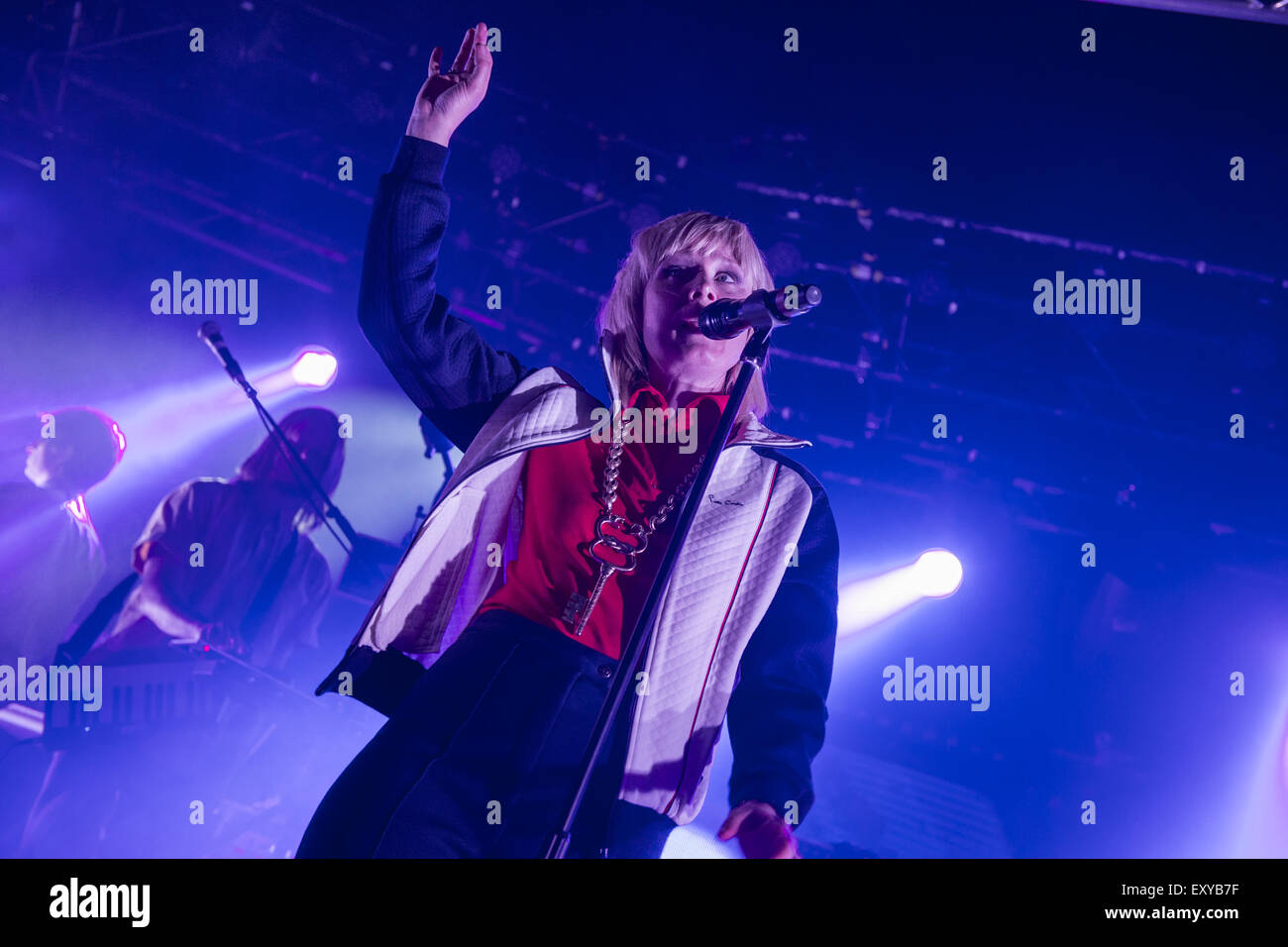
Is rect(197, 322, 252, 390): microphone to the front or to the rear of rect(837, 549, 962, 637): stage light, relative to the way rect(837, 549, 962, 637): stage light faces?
to the front

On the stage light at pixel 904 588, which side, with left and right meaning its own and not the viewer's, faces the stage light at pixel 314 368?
front

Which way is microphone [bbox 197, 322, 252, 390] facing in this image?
to the viewer's left

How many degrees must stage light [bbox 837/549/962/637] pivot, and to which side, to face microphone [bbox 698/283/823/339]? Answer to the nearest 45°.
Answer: approximately 45° to its left

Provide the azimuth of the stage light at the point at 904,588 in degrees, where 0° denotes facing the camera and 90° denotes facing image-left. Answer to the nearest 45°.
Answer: approximately 45°

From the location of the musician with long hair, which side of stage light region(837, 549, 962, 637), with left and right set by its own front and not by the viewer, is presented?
front
